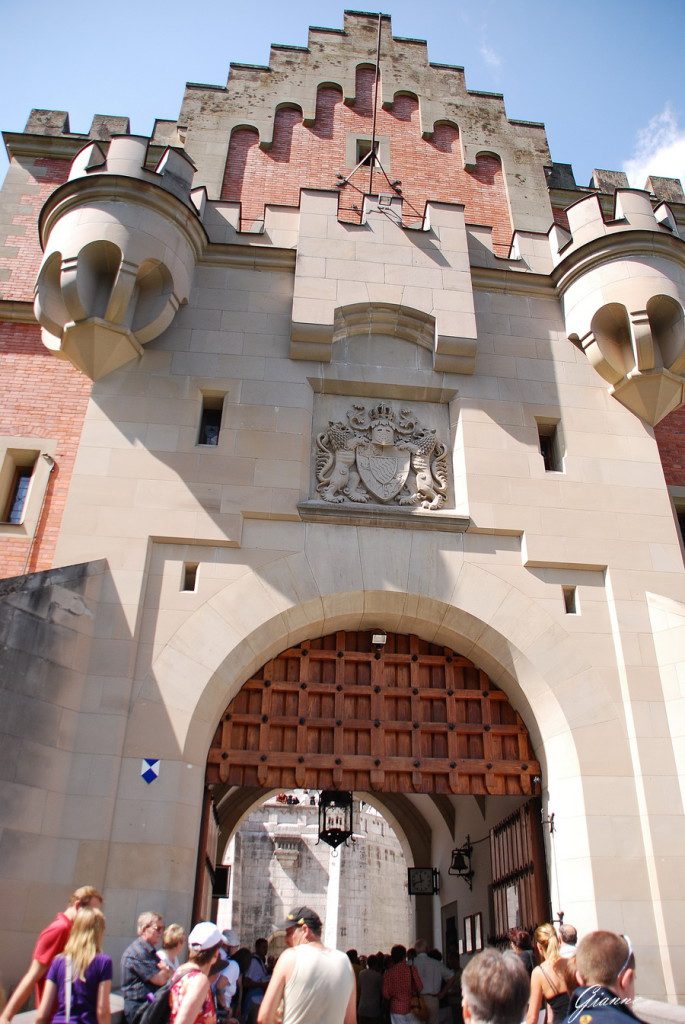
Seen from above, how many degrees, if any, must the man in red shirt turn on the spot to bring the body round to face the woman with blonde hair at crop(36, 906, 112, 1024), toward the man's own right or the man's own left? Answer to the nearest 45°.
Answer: approximately 90° to the man's own right

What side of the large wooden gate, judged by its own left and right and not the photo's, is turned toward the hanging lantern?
back

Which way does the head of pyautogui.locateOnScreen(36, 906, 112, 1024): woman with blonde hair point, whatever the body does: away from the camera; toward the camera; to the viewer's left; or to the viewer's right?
away from the camera

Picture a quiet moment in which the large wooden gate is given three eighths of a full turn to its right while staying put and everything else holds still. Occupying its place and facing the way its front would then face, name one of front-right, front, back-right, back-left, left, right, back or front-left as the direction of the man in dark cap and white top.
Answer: back-left

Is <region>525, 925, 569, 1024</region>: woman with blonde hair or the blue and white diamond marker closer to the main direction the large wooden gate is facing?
the woman with blonde hair

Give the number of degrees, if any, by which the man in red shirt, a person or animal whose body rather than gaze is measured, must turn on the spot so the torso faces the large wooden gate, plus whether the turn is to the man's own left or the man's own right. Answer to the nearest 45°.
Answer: approximately 45° to the man's own left

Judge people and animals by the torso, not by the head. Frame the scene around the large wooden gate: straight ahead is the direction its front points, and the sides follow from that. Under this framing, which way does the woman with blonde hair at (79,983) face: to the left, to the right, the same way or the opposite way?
the opposite way

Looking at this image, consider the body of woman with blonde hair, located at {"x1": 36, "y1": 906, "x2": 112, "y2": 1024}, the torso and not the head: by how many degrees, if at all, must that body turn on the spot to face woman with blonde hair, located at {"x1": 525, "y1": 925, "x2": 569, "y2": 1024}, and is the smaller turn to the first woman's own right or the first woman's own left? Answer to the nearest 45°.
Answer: approximately 90° to the first woman's own right

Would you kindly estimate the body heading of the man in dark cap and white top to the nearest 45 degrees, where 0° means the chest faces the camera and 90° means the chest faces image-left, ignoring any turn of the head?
approximately 135°

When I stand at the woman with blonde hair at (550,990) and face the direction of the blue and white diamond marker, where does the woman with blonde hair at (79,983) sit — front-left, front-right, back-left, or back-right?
front-left

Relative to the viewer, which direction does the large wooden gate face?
toward the camera

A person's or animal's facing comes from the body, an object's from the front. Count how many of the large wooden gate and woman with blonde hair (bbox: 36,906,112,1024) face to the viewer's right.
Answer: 0

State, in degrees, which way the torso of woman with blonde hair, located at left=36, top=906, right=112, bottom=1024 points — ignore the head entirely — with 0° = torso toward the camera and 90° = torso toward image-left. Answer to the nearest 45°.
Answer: approximately 180°
